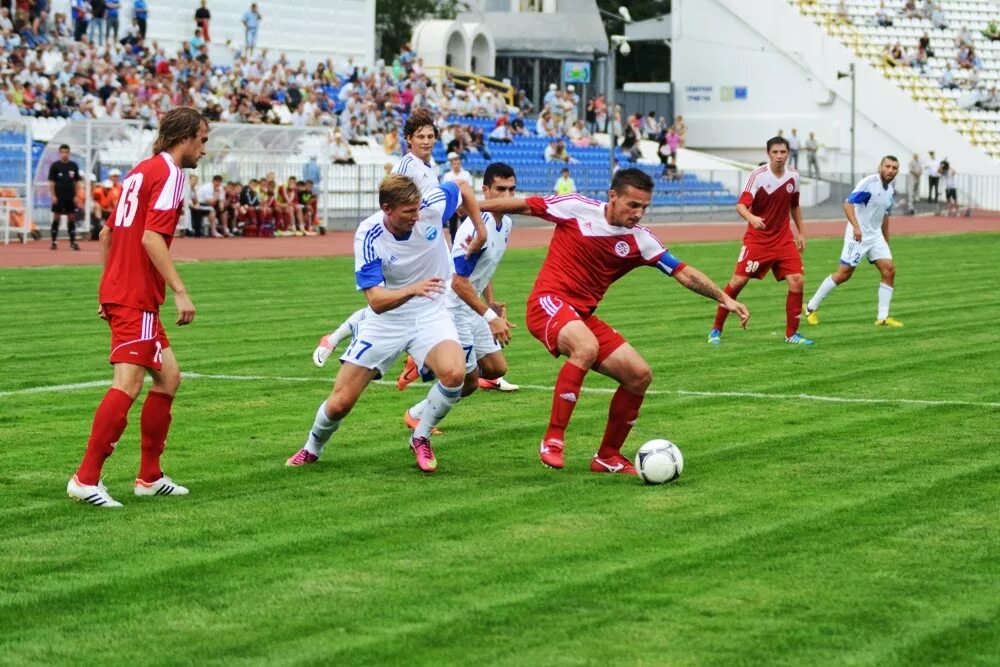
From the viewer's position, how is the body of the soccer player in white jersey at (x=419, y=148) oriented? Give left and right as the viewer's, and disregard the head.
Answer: facing the viewer and to the right of the viewer

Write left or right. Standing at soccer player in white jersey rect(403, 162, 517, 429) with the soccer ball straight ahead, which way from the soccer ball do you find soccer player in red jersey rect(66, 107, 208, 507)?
right

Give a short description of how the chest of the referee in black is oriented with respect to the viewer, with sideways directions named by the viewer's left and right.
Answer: facing the viewer

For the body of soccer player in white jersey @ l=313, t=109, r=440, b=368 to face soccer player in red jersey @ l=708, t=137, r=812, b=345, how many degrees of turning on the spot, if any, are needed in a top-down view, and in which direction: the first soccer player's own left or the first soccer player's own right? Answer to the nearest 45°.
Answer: approximately 90° to the first soccer player's own left

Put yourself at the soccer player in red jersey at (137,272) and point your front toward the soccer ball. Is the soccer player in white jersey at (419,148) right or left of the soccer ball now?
left

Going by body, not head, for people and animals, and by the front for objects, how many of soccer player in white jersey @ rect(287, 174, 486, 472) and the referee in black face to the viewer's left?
0

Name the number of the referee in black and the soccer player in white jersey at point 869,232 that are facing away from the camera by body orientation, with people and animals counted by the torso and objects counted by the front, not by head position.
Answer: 0
